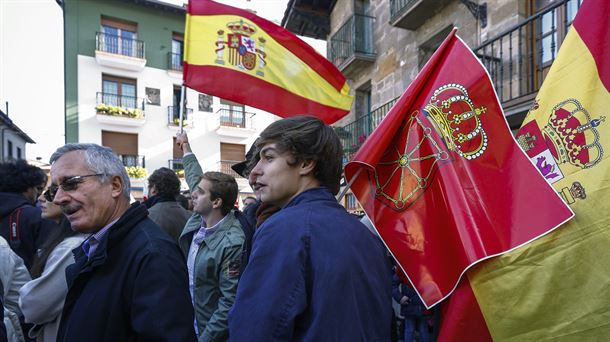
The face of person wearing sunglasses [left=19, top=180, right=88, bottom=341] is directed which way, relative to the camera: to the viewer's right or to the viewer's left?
to the viewer's left

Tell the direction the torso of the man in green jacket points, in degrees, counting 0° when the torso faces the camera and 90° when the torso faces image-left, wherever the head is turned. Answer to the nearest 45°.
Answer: approximately 45°

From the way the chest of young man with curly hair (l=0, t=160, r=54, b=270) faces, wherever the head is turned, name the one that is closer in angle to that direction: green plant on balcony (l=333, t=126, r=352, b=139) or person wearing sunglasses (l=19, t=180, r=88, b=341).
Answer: the green plant on balcony

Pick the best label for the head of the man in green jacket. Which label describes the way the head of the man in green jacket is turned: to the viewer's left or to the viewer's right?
to the viewer's left

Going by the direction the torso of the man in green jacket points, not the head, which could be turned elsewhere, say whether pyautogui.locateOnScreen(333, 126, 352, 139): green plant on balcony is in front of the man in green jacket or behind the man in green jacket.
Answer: behind

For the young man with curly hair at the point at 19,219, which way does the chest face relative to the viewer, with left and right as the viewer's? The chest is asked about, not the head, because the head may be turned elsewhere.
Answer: facing away from the viewer and to the right of the viewer

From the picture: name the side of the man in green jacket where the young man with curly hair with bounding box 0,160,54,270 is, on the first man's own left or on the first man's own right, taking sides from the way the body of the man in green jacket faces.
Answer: on the first man's own right

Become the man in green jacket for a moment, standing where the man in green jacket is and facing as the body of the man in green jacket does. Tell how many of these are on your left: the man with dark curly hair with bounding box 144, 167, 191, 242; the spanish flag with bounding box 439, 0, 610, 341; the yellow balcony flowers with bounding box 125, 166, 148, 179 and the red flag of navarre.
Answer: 2

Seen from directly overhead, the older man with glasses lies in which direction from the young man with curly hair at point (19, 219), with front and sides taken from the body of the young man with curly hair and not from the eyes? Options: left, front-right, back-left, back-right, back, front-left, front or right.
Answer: back-right

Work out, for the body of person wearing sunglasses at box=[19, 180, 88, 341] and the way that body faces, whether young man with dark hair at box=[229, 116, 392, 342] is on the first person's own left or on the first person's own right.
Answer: on the first person's own left

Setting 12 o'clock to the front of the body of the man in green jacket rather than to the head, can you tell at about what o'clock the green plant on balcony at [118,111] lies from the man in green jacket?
The green plant on balcony is roughly at 4 o'clock from the man in green jacket.
